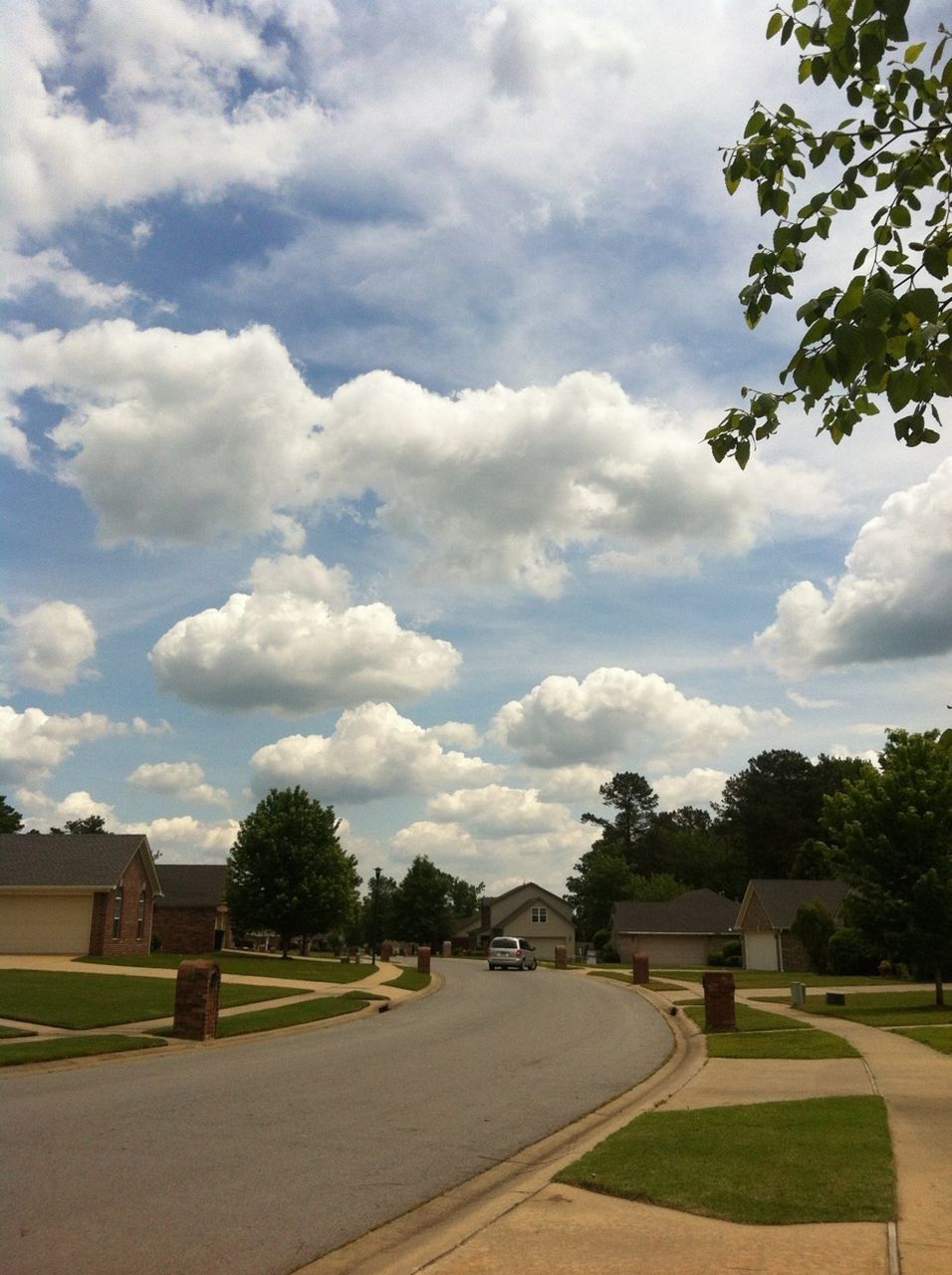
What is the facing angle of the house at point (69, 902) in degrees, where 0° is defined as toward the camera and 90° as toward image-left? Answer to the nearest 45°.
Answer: approximately 315°

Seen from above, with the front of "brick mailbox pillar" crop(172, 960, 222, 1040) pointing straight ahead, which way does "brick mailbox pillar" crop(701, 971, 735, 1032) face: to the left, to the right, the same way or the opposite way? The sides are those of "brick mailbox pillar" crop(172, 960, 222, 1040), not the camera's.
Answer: the opposite way

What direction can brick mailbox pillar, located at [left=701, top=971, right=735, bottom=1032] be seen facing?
to the viewer's left

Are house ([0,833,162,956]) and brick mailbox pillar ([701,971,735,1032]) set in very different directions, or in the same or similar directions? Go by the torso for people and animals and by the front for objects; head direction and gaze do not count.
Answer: very different directions

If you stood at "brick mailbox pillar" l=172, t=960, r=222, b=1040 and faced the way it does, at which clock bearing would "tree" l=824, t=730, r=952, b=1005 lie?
The tree is roughly at 10 o'clock from the brick mailbox pillar.

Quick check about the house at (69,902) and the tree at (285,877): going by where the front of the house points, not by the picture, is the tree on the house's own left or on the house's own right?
on the house's own left

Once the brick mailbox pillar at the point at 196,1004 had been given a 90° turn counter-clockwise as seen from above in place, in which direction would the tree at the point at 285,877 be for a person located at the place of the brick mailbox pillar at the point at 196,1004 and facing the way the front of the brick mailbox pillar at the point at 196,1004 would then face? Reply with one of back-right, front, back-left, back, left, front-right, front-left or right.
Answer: front-left

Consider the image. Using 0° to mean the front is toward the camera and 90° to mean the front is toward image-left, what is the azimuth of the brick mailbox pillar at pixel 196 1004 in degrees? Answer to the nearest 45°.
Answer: approximately 315°

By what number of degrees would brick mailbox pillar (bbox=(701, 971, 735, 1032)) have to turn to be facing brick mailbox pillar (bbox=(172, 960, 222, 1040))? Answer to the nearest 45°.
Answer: approximately 45° to its left
